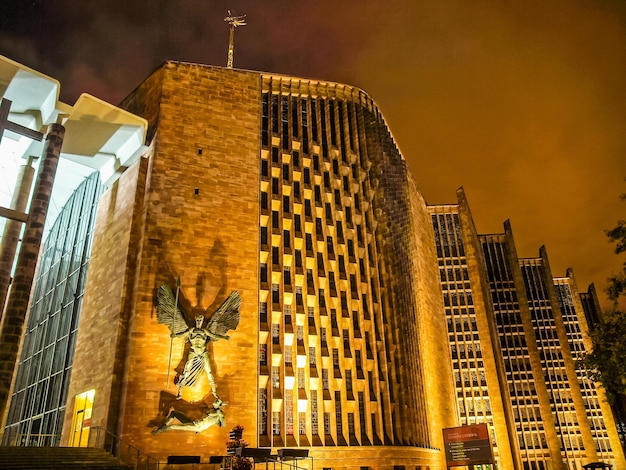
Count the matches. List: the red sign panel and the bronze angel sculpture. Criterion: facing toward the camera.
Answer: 2

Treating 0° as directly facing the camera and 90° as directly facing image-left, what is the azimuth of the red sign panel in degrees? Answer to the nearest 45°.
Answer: approximately 0°

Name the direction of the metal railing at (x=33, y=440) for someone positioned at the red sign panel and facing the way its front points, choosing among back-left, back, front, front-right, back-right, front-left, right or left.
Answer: right

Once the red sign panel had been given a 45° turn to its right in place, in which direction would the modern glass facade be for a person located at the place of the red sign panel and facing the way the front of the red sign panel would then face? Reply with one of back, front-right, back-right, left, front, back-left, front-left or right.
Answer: front-right

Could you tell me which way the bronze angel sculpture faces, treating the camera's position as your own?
facing the viewer

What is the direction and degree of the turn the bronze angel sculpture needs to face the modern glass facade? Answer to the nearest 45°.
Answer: approximately 135° to its right

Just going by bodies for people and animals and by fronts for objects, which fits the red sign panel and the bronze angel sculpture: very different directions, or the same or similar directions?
same or similar directions
